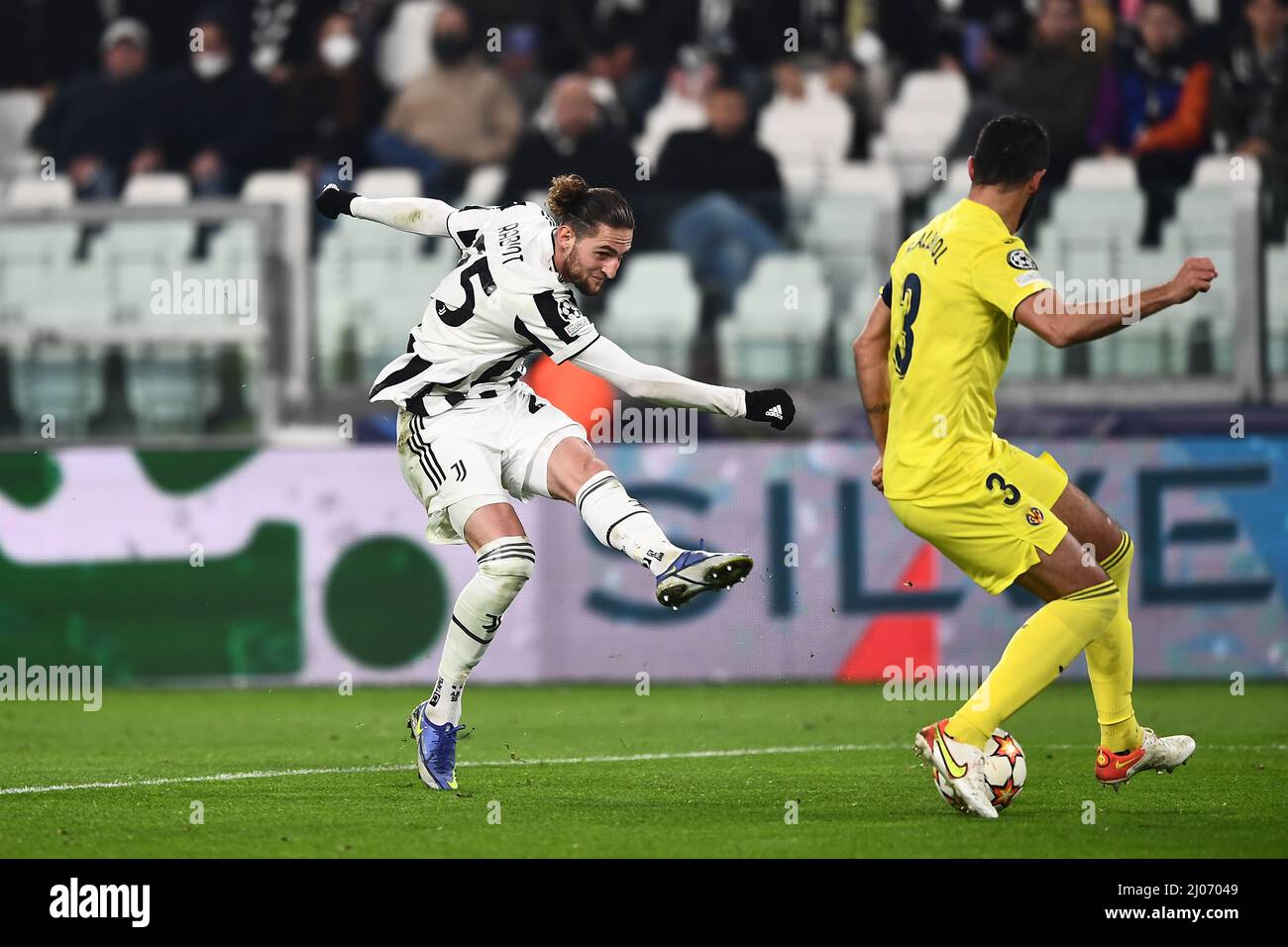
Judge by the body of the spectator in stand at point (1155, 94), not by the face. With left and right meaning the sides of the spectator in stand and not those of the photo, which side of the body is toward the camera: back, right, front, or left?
front

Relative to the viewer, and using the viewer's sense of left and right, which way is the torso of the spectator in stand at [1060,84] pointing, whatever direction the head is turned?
facing the viewer

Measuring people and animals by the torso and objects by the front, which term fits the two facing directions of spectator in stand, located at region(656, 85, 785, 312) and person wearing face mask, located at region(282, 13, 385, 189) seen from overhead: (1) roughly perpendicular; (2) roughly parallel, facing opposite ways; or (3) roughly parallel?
roughly parallel

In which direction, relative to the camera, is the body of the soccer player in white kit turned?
to the viewer's right

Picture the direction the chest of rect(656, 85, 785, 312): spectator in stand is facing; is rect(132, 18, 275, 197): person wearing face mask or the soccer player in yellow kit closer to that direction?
the soccer player in yellow kit

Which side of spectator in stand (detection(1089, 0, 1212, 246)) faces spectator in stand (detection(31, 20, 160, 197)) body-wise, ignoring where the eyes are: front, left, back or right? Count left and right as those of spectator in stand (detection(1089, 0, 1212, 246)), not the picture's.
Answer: right

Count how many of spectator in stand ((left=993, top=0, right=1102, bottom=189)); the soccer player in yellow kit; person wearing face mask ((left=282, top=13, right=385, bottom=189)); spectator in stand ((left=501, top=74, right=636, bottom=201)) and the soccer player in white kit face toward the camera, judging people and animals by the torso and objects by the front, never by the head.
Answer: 3

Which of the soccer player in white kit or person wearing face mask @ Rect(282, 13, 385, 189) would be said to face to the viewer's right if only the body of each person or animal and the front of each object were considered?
the soccer player in white kit

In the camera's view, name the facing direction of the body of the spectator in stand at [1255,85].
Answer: toward the camera

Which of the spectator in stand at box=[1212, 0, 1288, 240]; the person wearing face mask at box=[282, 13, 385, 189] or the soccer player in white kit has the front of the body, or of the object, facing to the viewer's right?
the soccer player in white kit

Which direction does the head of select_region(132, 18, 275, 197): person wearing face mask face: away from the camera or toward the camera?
toward the camera

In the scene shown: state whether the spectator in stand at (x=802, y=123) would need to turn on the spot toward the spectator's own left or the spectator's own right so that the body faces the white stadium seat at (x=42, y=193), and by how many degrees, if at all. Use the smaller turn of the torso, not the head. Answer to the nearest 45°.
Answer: approximately 90° to the spectator's own right

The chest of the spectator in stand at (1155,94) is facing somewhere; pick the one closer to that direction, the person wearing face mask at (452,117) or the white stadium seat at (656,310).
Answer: the white stadium seat
